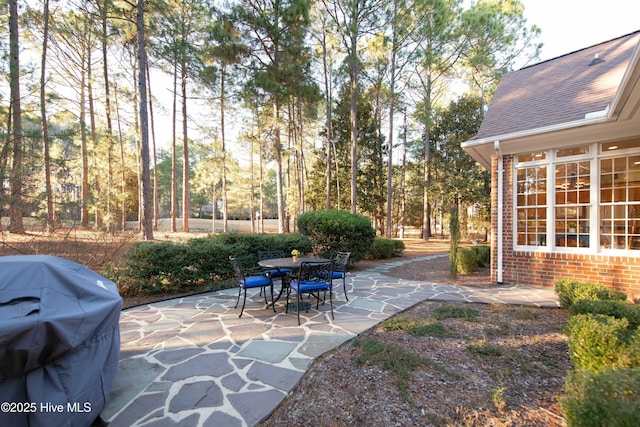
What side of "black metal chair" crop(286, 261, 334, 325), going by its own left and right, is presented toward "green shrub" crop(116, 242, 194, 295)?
front

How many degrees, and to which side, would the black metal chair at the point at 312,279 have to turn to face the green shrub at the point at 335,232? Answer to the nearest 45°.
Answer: approximately 45° to its right

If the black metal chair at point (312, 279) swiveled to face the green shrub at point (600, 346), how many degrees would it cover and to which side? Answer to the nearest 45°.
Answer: approximately 180°

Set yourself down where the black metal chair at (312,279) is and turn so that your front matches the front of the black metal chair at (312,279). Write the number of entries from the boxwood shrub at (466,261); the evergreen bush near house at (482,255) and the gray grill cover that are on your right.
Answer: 2

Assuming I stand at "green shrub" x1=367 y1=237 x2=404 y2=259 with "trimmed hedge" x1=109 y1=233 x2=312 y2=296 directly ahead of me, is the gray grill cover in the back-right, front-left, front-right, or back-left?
front-left

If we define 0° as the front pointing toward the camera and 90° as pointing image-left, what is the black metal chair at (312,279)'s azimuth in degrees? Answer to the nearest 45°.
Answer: approximately 135°

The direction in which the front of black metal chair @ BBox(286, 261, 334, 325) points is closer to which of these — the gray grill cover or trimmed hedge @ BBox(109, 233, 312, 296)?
the trimmed hedge

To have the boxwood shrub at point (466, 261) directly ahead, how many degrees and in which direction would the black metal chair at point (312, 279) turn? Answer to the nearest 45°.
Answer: approximately 90° to its right

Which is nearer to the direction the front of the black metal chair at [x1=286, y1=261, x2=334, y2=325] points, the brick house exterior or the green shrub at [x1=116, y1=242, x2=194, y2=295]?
the green shrub

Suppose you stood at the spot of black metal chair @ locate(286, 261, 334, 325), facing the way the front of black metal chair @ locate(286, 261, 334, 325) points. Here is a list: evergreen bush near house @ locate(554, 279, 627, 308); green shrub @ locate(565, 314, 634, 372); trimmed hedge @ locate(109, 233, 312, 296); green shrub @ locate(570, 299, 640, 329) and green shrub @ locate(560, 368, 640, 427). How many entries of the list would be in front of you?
1

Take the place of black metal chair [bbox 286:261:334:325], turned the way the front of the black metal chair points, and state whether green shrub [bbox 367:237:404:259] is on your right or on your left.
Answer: on your right

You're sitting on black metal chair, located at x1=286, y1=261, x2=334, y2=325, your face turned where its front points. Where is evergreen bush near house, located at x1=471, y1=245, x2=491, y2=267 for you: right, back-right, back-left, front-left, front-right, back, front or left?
right

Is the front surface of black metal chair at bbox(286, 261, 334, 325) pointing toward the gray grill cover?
no
